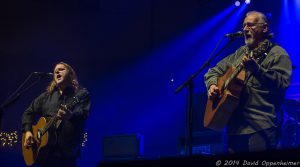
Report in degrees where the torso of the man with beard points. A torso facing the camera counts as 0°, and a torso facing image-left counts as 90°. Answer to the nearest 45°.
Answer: approximately 45°
